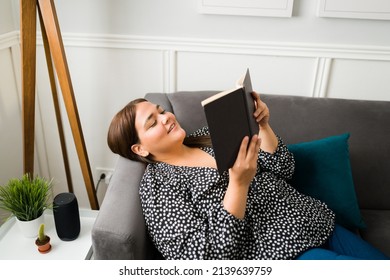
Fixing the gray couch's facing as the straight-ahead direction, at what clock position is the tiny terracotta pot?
The tiny terracotta pot is roughly at 2 o'clock from the gray couch.

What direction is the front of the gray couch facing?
toward the camera

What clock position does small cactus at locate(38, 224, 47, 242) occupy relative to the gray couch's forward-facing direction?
The small cactus is roughly at 2 o'clock from the gray couch.

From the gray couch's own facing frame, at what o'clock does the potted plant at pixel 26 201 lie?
The potted plant is roughly at 2 o'clock from the gray couch.

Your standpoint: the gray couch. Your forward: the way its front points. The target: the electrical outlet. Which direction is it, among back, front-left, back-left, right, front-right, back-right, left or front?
right

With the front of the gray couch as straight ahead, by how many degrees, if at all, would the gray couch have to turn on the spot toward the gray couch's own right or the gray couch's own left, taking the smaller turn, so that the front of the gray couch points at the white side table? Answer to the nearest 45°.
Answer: approximately 45° to the gray couch's own right

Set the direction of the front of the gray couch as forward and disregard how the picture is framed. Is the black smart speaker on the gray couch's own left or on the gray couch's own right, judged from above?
on the gray couch's own right
